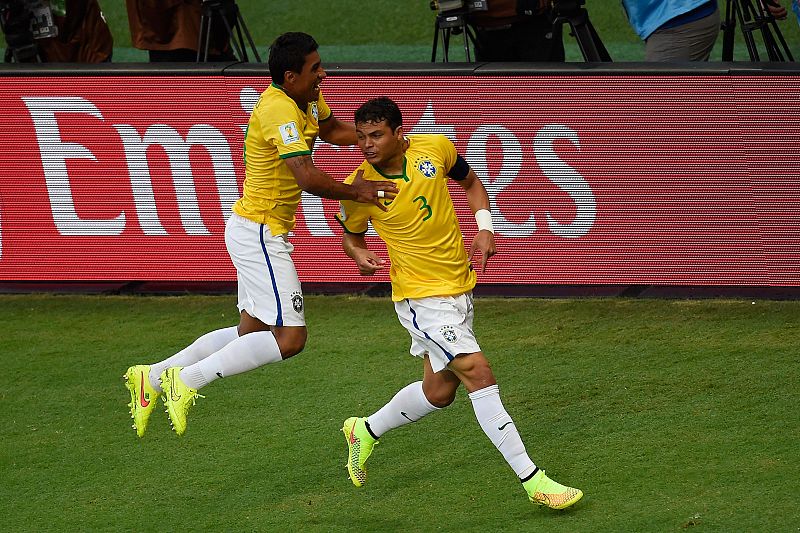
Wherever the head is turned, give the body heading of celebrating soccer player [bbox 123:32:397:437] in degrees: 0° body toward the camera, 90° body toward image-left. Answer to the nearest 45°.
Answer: approximately 270°

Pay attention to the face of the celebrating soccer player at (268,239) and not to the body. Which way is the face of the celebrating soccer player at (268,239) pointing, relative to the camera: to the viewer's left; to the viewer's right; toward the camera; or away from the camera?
to the viewer's right

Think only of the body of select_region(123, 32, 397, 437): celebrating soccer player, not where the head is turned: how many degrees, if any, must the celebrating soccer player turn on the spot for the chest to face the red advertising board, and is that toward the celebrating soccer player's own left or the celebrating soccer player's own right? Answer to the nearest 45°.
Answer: approximately 45° to the celebrating soccer player's own left

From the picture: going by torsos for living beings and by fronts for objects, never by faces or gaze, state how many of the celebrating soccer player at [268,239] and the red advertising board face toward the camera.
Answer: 1

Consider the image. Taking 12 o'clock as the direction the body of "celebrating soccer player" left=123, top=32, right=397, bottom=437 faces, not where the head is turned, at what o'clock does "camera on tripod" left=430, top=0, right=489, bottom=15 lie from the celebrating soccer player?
The camera on tripod is roughly at 10 o'clock from the celebrating soccer player.

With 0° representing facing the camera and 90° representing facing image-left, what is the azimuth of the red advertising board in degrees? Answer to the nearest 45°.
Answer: approximately 0°

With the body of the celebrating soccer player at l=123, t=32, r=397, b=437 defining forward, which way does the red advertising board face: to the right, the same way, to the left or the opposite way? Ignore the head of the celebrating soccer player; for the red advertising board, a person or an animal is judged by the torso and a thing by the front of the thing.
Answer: to the right

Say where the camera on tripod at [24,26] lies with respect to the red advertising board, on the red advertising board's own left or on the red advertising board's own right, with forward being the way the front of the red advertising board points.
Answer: on the red advertising board's own right

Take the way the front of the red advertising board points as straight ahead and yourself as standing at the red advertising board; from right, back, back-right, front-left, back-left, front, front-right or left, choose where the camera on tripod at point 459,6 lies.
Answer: back

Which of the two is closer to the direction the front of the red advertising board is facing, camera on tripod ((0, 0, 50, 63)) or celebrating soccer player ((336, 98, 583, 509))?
the celebrating soccer player
